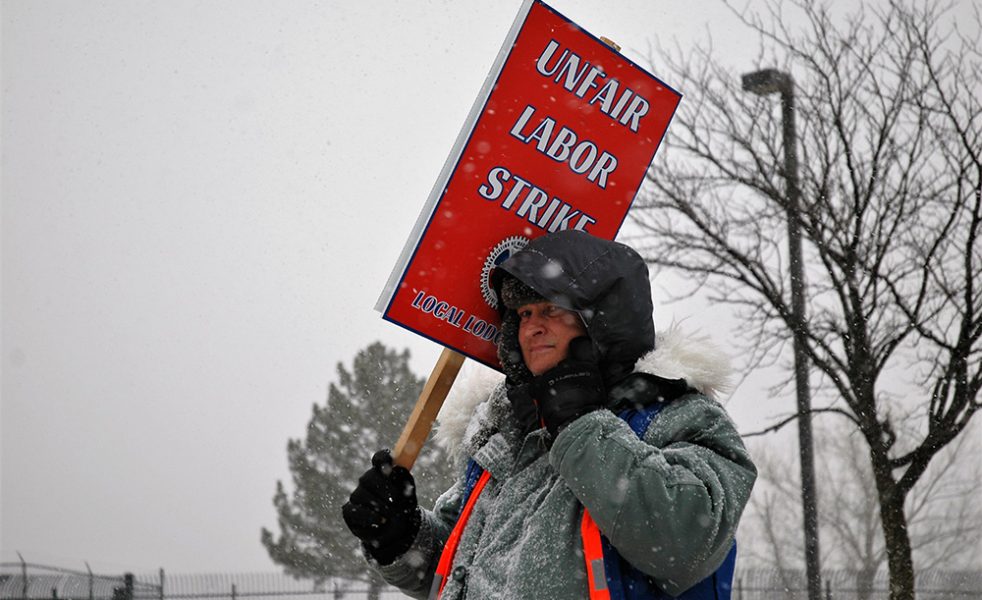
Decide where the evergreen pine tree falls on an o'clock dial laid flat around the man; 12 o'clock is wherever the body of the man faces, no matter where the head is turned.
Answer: The evergreen pine tree is roughly at 4 o'clock from the man.

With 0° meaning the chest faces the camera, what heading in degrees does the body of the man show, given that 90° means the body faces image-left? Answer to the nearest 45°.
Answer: approximately 45°

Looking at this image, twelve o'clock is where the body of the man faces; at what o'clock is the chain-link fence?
The chain-link fence is roughly at 4 o'clock from the man.
